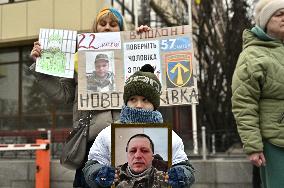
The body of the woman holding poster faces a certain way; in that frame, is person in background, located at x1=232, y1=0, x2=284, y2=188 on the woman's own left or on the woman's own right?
on the woman's own left

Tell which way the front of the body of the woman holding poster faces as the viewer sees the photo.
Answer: toward the camera

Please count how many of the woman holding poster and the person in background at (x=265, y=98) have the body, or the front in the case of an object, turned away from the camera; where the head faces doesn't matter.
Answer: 0

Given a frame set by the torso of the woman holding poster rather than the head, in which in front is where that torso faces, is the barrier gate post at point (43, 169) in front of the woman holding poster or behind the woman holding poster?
behind

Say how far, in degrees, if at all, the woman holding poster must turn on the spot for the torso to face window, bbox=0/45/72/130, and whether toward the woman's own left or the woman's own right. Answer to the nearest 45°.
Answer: approximately 180°

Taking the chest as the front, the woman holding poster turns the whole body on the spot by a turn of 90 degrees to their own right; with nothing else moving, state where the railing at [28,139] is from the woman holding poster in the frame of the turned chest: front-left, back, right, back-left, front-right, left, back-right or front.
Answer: right
